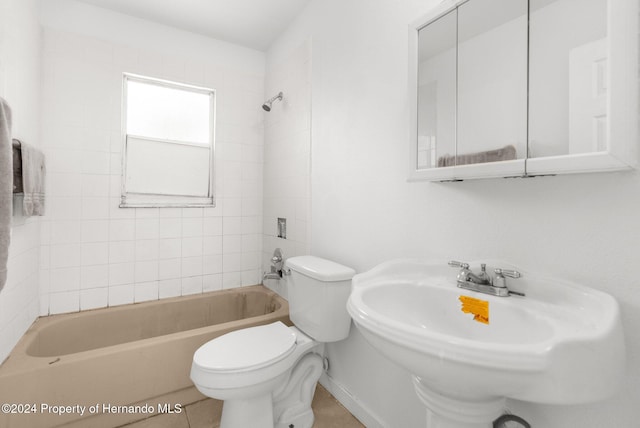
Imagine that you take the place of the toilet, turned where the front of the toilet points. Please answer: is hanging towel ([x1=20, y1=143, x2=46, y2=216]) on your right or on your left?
on your right

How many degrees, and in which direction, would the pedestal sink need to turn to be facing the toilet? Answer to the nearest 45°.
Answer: approximately 45° to its right

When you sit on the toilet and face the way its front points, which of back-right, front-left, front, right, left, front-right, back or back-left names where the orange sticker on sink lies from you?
left

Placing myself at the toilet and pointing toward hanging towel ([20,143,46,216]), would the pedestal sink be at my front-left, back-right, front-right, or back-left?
back-left

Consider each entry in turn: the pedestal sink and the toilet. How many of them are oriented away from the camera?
0

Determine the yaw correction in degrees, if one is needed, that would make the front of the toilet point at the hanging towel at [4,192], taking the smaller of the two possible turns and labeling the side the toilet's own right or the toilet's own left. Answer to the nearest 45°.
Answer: approximately 45° to the toilet's own right

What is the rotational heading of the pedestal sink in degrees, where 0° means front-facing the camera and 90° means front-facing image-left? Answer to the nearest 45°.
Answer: approximately 45°
